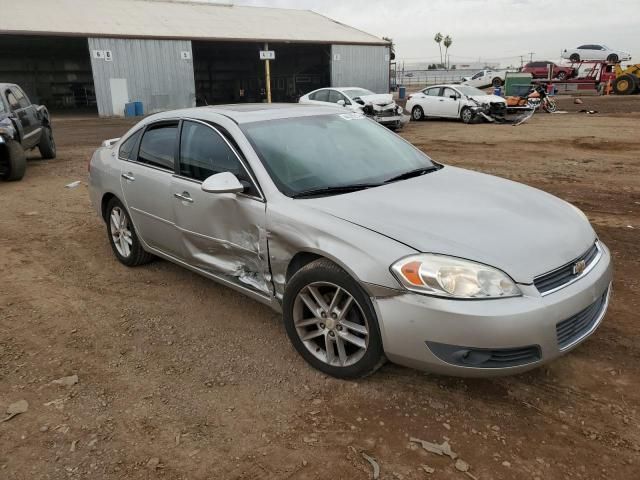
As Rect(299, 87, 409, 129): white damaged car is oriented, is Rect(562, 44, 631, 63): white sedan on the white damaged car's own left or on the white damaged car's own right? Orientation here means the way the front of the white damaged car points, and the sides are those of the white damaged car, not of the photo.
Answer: on the white damaged car's own left

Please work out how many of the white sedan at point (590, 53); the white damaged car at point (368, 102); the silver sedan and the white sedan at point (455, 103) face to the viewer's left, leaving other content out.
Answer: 0

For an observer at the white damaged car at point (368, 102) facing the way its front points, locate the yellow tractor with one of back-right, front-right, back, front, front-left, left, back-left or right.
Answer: left

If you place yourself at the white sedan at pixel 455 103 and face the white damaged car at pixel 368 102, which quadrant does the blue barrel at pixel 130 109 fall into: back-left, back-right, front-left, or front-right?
front-right

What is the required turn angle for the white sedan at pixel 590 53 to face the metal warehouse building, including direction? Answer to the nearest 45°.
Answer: approximately 135° to its right

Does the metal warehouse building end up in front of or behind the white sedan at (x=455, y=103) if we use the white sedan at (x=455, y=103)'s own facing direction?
behind

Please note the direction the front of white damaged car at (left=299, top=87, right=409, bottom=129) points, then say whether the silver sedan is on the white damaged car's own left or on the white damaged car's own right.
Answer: on the white damaged car's own right

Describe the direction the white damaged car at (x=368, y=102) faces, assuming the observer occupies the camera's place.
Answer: facing the viewer and to the right of the viewer

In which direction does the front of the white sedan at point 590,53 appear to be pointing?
to the viewer's right

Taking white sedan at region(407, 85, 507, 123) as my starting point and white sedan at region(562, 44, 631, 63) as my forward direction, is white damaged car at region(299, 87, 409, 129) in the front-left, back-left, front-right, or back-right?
back-left

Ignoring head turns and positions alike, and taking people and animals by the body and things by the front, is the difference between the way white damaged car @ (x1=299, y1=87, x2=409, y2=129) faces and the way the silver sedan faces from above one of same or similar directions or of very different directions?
same or similar directions

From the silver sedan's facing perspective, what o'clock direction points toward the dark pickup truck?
The dark pickup truck is roughly at 6 o'clock from the silver sedan.

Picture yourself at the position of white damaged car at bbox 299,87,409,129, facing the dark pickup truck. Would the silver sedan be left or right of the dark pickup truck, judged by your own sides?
left
